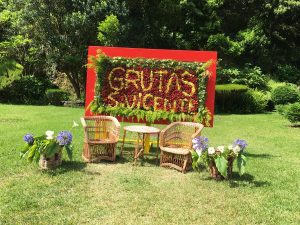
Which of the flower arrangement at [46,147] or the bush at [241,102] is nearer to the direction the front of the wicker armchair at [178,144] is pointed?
the flower arrangement

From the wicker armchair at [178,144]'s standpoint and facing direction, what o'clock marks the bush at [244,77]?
The bush is roughly at 5 o'clock from the wicker armchair.

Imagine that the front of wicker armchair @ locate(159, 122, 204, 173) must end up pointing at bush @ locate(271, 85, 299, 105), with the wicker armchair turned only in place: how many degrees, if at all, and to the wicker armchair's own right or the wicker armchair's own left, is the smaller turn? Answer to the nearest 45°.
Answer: approximately 180°

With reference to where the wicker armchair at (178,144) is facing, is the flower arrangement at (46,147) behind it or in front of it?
in front

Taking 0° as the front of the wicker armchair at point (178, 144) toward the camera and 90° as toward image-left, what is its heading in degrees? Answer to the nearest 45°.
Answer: approximately 45°

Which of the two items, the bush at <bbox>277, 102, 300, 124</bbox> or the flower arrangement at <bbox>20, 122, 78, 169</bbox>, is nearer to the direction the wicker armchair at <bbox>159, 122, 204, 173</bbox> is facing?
the flower arrangement

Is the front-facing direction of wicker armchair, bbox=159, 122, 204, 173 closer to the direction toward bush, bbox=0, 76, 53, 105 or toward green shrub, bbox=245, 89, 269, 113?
the bush

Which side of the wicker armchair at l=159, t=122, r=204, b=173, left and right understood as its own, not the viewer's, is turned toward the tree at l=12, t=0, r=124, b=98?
right

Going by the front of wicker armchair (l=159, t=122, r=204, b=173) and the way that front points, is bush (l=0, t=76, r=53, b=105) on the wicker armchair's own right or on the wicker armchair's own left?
on the wicker armchair's own right
